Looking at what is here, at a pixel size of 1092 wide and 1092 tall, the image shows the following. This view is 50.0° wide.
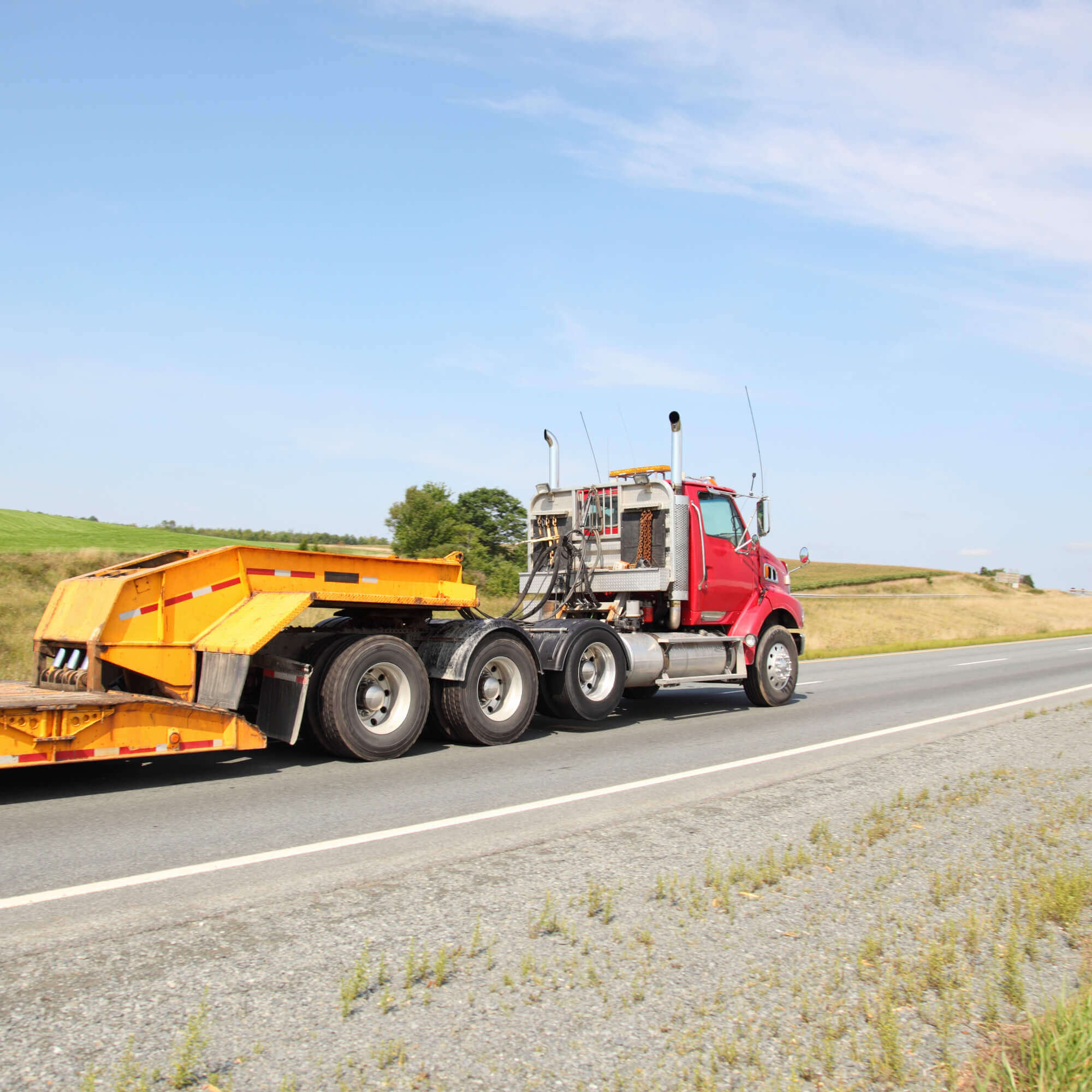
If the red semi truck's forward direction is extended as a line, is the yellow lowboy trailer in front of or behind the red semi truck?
behind

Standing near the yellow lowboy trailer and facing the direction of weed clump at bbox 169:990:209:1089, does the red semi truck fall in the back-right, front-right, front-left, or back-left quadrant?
back-left

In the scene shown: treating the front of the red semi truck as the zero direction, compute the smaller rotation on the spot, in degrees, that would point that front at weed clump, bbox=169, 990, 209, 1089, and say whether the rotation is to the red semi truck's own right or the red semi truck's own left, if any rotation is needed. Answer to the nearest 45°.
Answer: approximately 135° to the red semi truck's own right

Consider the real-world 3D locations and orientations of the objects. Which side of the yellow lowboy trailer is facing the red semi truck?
front

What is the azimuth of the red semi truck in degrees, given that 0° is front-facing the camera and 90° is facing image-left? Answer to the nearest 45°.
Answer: approximately 225°

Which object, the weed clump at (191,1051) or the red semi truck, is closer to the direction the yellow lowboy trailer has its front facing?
the red semi truck

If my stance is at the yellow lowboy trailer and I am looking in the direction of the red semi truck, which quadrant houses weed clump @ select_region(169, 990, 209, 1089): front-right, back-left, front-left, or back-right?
back-right

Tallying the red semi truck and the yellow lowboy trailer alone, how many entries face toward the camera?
0

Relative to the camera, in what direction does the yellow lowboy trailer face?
facing away from the viewer and to the right of the viewer
